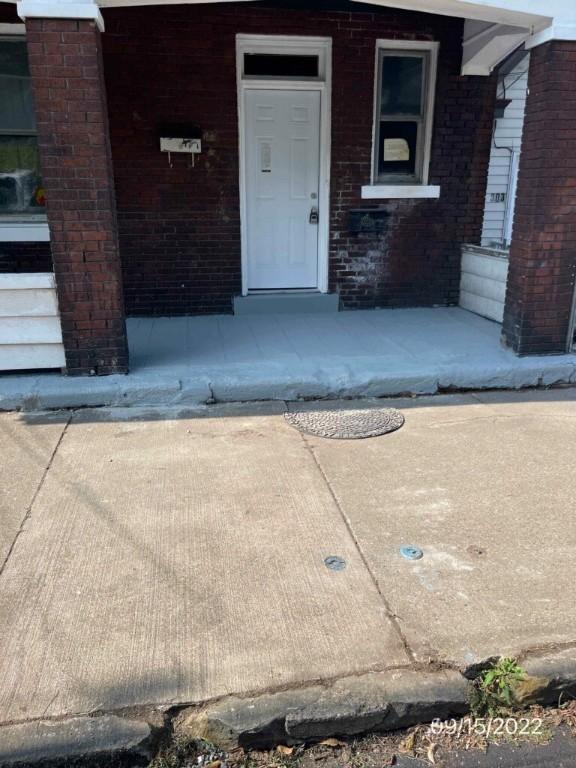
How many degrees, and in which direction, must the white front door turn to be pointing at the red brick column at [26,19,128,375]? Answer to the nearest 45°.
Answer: approximately 45° to its right

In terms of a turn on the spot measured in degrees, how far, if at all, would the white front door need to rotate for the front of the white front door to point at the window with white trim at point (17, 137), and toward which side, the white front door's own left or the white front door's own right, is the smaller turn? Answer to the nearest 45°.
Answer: approximately 90° to the white front door's own right

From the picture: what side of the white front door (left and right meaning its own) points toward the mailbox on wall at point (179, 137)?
right

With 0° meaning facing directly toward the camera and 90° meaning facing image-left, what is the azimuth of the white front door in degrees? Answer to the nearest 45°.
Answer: approximately 0°

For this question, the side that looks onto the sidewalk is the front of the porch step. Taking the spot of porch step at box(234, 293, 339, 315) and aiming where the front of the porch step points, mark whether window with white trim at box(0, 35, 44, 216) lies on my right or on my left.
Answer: on my right

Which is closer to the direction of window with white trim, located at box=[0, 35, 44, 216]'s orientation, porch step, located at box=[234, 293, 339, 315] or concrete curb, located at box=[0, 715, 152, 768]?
the concrete curb

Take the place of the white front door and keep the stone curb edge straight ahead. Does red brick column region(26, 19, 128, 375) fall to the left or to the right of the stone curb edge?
right

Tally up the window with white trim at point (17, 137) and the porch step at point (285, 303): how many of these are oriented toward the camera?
2

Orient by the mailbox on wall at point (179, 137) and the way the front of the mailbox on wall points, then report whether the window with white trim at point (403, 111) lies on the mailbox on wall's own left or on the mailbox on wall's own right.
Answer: on the mailbox on wall's own left

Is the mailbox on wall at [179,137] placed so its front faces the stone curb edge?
yes

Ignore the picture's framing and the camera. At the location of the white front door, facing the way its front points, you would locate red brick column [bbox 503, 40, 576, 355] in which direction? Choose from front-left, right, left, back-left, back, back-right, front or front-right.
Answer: front-left

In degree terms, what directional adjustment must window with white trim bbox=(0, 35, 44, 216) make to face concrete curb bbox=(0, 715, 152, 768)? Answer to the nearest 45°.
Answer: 0° — it already faces it
